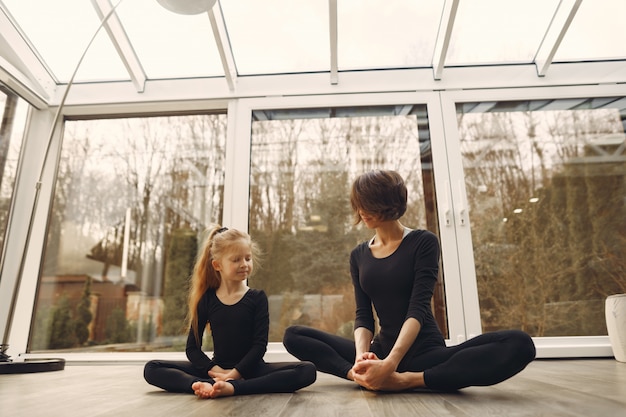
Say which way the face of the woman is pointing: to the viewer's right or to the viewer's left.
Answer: to the viewer's left

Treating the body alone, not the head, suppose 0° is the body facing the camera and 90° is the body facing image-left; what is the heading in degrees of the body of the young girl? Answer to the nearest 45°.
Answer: approximately 0°

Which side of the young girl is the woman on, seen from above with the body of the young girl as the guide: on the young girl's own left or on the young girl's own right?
on the young girl's own left

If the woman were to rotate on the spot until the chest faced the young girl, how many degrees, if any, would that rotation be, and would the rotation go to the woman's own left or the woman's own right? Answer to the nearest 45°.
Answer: approximately 45° to the woman's own right

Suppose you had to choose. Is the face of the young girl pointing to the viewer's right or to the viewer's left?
to the viewer's right
